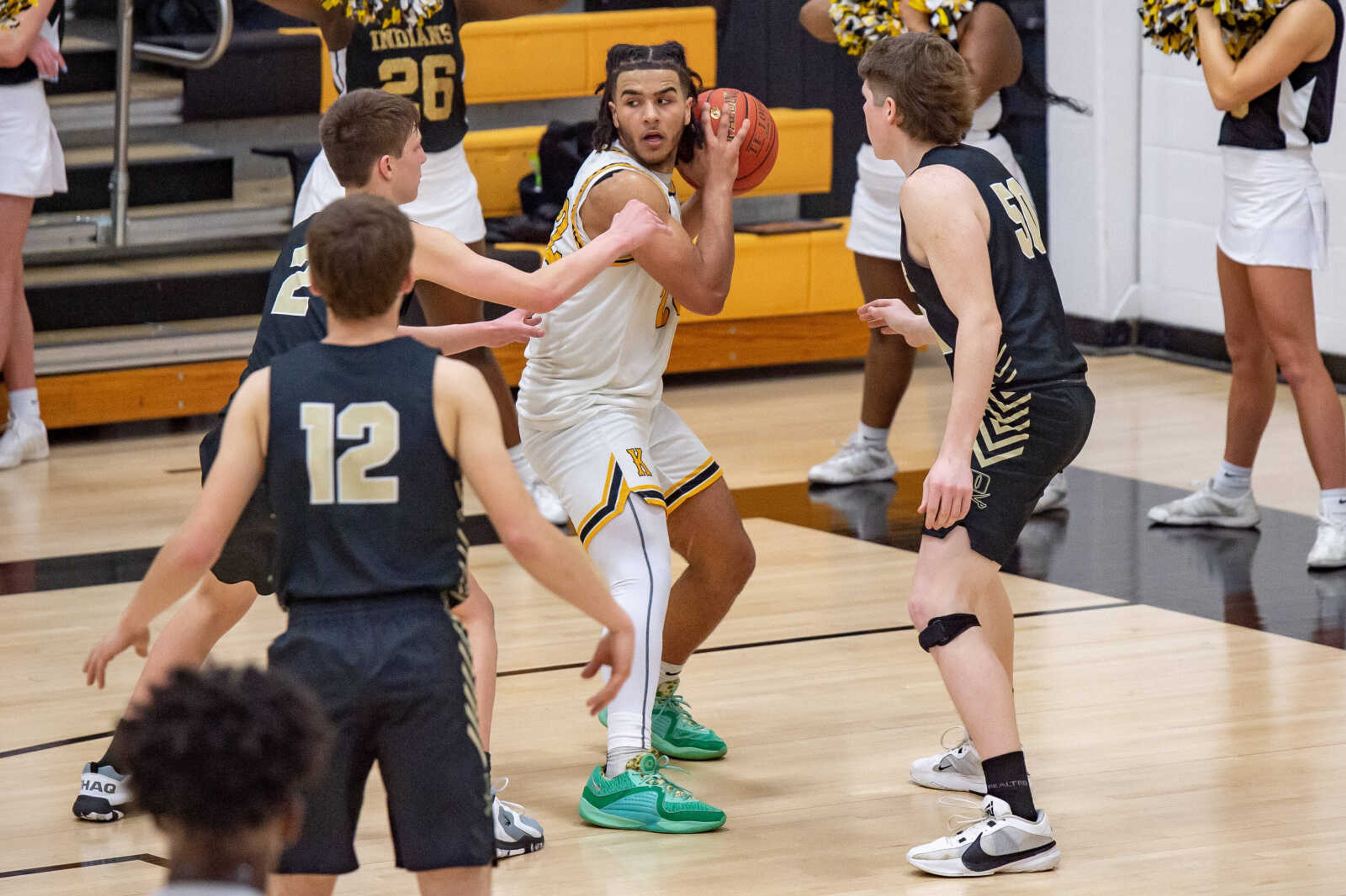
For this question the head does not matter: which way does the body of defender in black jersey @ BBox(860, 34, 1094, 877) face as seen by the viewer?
to the viewer's left

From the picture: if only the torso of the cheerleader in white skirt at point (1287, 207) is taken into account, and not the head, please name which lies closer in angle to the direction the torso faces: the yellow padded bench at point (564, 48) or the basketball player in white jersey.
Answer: the basketball player in white jersey

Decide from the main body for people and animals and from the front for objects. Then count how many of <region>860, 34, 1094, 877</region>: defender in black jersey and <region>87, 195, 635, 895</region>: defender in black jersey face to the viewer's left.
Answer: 1

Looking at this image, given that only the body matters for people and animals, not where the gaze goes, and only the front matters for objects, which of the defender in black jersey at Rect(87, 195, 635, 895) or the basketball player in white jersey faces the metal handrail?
the defender in black jersey

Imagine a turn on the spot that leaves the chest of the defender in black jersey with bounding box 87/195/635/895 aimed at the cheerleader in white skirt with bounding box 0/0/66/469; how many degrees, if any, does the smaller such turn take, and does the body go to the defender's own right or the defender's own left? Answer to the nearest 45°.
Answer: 0° — they already face them

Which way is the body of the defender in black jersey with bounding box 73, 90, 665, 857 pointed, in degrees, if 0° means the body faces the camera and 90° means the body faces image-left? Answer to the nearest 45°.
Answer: approximately 225°

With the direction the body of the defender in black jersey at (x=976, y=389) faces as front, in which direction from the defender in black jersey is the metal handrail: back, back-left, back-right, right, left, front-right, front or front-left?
front-right

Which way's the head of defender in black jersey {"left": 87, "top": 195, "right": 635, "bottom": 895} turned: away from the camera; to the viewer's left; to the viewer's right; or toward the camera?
away from the camera

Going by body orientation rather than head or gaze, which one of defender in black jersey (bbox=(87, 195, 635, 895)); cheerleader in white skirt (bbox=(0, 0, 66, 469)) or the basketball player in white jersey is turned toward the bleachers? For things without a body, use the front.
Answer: the defender in black jersey

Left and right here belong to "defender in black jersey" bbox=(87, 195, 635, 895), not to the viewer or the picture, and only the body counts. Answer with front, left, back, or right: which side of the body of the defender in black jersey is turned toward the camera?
back

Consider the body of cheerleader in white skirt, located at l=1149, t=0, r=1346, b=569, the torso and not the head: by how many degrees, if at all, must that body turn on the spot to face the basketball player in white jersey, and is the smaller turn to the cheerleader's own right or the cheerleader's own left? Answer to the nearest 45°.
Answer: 0° — they already face them
